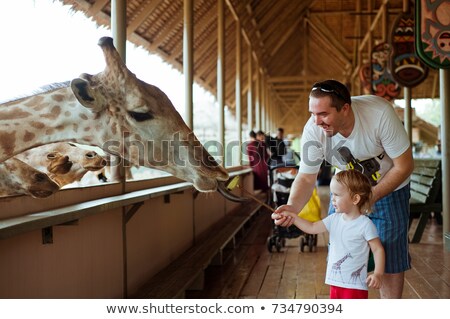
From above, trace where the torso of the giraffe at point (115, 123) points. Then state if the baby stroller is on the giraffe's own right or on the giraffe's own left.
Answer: on the giraffe's own left

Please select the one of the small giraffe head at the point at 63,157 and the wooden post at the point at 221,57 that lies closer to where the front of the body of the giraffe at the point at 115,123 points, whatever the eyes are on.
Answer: the wooden post

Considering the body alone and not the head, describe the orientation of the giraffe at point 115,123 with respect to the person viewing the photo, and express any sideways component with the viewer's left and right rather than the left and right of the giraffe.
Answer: facing to the right of the viewer

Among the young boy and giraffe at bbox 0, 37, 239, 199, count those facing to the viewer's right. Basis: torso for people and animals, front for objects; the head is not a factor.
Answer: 1

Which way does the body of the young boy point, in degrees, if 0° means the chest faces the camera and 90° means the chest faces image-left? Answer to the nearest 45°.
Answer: approximately 45°

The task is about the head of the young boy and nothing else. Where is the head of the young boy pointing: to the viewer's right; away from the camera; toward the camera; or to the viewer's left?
to the viewer's left

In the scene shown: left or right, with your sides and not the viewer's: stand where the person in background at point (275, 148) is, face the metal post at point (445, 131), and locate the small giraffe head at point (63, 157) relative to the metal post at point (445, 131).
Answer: right

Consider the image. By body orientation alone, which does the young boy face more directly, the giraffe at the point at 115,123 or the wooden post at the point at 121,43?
the giraffe

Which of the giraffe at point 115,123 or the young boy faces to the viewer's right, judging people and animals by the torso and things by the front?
the giraffe

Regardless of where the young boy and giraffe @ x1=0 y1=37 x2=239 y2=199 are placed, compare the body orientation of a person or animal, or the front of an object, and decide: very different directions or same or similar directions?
very different directions
